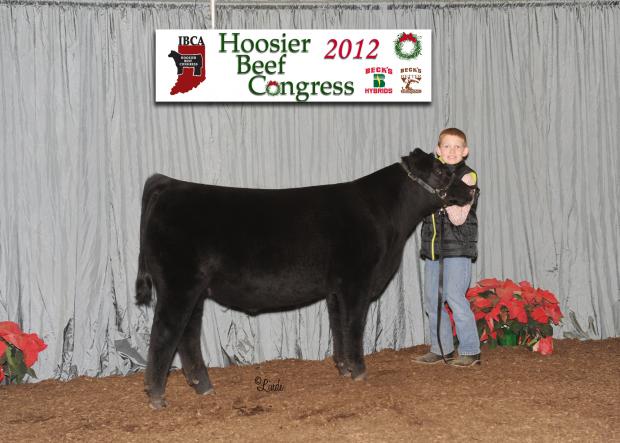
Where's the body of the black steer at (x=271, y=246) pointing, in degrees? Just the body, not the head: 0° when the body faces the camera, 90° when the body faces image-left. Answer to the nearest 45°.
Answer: approximately 270°

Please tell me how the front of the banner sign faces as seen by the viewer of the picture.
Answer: facing the viewer

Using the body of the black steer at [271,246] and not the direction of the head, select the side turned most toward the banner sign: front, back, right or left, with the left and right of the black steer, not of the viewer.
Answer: left

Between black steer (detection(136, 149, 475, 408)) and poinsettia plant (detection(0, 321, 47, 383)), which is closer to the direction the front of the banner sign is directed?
the black steer

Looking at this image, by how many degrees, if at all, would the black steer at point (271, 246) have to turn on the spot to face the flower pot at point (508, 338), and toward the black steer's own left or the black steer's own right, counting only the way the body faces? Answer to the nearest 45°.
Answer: approximately 45° to the black steer's own left

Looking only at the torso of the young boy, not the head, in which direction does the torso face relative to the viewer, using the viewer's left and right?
facing the viewer and to the left of the viewer

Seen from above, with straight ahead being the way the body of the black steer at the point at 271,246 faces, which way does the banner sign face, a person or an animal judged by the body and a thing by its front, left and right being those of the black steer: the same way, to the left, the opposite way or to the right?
to the right

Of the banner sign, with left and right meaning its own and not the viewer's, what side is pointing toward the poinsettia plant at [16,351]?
right

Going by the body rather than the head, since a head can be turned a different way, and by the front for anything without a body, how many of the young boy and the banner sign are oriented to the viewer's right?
0

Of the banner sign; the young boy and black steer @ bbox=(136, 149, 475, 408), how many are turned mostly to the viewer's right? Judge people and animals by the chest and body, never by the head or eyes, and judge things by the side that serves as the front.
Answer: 1
